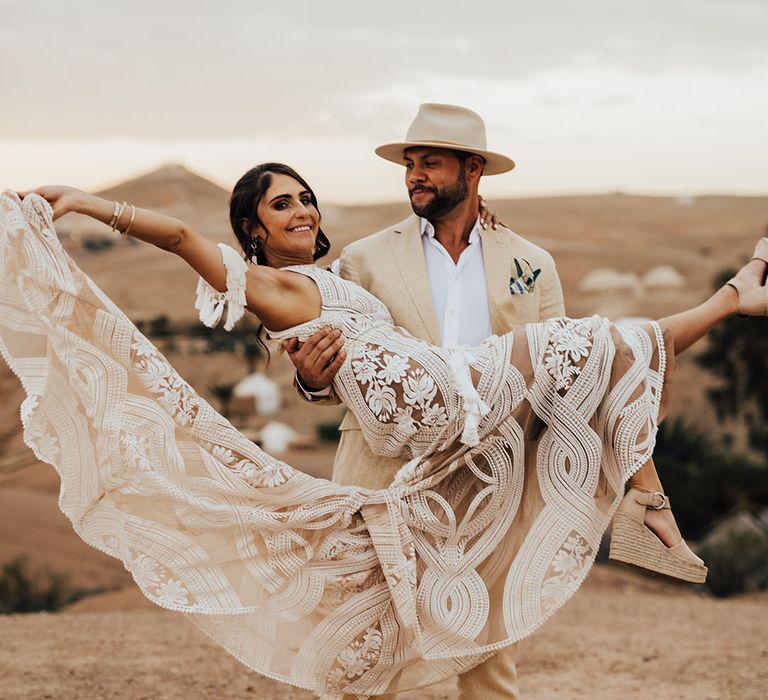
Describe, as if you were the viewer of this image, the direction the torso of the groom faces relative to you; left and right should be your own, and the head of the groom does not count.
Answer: facing the viewer

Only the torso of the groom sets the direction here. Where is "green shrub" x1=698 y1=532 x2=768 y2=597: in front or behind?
behind

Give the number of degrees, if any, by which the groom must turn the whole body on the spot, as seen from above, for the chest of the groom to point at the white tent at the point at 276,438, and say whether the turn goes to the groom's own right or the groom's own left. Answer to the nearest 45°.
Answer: approximately 180°

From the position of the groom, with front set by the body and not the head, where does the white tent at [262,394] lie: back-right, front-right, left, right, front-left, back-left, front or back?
back

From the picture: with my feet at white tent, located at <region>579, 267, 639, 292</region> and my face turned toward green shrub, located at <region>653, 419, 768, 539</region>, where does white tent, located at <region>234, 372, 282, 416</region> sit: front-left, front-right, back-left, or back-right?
front-right

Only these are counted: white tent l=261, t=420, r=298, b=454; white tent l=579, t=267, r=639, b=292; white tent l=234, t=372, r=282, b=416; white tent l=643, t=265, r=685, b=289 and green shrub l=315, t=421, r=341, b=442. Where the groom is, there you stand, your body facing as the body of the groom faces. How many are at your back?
5

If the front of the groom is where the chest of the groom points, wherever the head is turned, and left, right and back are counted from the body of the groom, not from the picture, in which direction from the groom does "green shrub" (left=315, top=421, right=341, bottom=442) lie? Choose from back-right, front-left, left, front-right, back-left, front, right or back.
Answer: back

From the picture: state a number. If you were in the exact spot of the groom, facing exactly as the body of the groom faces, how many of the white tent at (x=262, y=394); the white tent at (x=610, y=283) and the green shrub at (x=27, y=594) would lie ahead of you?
0

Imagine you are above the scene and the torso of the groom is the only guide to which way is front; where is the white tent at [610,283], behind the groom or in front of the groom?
behind

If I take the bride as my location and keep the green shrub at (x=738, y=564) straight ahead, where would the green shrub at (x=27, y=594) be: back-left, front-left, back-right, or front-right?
front-left

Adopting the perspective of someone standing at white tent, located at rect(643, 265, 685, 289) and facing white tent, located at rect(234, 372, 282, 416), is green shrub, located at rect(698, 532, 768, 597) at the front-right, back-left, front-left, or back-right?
front-left

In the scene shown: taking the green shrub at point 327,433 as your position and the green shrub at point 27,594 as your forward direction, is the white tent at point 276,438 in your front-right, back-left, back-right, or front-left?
front-right

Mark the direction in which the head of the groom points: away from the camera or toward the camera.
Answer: toward the camera

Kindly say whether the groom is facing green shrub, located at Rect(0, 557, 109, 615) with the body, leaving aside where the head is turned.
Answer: no

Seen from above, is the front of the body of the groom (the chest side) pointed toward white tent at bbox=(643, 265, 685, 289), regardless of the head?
no

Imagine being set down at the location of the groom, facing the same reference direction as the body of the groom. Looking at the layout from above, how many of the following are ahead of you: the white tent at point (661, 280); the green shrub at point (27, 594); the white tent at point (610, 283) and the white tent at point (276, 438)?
0

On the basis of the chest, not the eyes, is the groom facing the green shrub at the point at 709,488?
no
